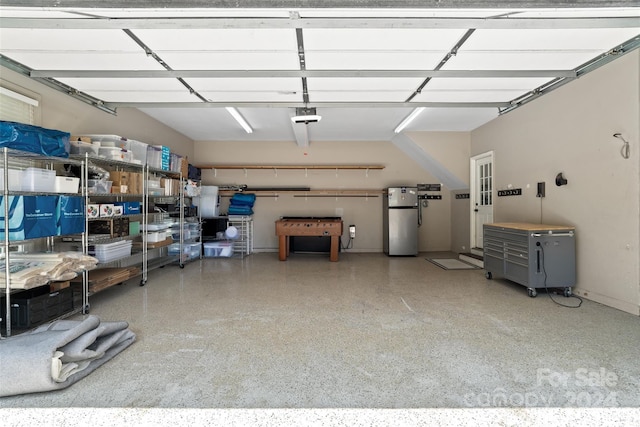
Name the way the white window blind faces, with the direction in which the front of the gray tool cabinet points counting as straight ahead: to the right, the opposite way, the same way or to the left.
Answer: the opposite way

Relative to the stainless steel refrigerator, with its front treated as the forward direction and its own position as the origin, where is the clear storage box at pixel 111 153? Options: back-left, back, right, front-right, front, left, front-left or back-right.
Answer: front-right

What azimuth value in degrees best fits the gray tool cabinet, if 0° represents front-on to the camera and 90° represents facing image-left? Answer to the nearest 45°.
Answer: approximately 45°

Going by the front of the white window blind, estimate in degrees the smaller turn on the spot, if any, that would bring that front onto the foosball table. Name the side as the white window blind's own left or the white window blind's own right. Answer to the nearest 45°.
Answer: approximately 45° to the white window blind's own left

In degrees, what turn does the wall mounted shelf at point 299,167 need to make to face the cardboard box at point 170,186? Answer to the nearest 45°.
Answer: approximately 45° to its right

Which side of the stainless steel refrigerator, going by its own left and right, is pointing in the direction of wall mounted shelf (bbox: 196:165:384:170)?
right

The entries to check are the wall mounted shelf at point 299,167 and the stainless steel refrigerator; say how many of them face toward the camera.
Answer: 2

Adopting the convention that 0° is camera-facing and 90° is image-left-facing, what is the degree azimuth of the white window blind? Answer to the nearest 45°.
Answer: approximately 315°

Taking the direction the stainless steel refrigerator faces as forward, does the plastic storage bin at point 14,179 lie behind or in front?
in front

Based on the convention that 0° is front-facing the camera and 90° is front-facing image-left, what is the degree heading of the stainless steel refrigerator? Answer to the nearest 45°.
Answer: approximately 0°

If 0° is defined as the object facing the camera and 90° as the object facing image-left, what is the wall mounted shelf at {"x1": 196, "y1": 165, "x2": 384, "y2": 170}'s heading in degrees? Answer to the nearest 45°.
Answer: approximately 0°

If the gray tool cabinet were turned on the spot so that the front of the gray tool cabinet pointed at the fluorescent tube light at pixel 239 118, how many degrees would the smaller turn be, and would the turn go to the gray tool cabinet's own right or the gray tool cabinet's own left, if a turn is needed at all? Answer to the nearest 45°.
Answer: approximately 45° to the gray tool cabinet's own right

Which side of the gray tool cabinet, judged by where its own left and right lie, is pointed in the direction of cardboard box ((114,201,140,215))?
front

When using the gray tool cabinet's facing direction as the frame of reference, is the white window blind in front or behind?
in front
